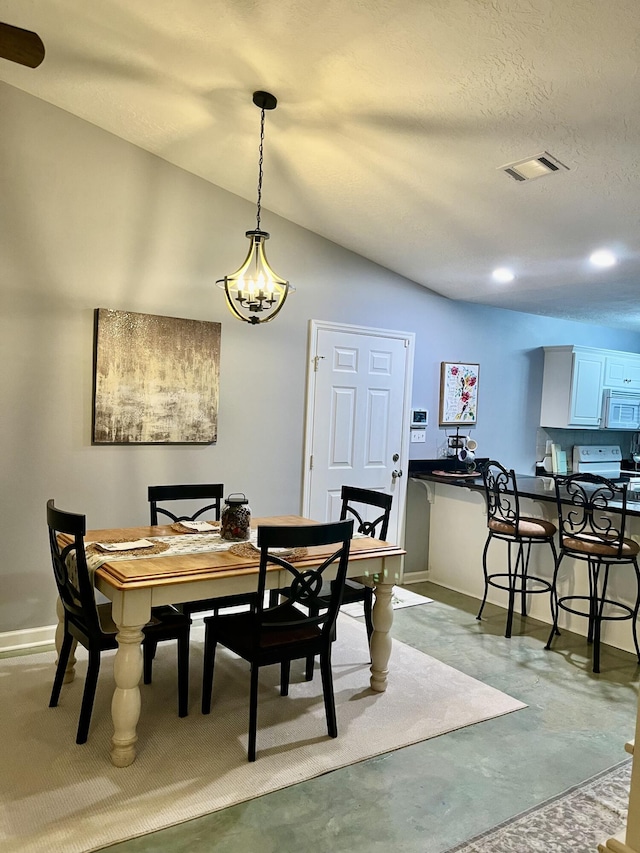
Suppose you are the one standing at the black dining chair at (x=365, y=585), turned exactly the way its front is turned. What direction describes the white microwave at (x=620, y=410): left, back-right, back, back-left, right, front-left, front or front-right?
back

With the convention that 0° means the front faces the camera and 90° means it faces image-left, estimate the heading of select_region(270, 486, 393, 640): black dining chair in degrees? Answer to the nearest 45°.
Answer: approximately 45°

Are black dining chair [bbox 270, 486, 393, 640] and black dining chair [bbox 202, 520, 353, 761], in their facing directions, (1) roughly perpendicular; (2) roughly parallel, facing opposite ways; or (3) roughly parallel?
roughly perpendicular

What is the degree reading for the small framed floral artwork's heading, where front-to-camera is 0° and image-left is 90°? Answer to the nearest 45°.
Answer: approximately 315°

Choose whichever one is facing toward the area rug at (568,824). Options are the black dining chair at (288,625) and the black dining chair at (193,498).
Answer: the black dining chair at (193,498)

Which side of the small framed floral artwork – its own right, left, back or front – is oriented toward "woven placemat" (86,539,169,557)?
right

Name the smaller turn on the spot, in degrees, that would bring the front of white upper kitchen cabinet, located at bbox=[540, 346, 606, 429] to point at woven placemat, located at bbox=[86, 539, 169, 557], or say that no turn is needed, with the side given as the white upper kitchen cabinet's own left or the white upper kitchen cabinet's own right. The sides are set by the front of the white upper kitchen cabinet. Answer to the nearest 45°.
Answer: approximately 90° to the white upper kitchen cabinet's own right

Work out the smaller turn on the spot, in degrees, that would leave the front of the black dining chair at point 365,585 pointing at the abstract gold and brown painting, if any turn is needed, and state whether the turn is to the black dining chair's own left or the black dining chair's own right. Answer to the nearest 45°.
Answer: approximately 45° to the black dining chair's own right

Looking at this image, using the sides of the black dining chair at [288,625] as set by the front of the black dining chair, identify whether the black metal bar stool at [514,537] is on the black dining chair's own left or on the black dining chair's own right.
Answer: on the black dining chair's own right

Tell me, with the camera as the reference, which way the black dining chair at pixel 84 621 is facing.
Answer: facing away from the viewer and to the right of the viewer
